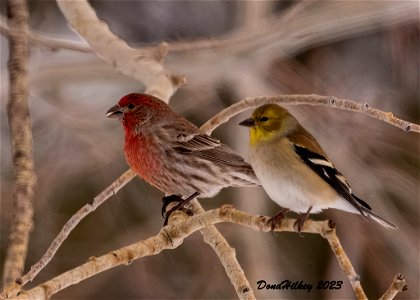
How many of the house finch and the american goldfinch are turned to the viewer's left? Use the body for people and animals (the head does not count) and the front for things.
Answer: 2

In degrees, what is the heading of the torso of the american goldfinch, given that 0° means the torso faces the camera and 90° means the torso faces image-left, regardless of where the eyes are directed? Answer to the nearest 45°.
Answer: approximately 90°

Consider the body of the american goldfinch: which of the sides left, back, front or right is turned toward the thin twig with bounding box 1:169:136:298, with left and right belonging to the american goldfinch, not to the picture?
front

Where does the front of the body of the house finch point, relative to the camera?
to the viewer's left
